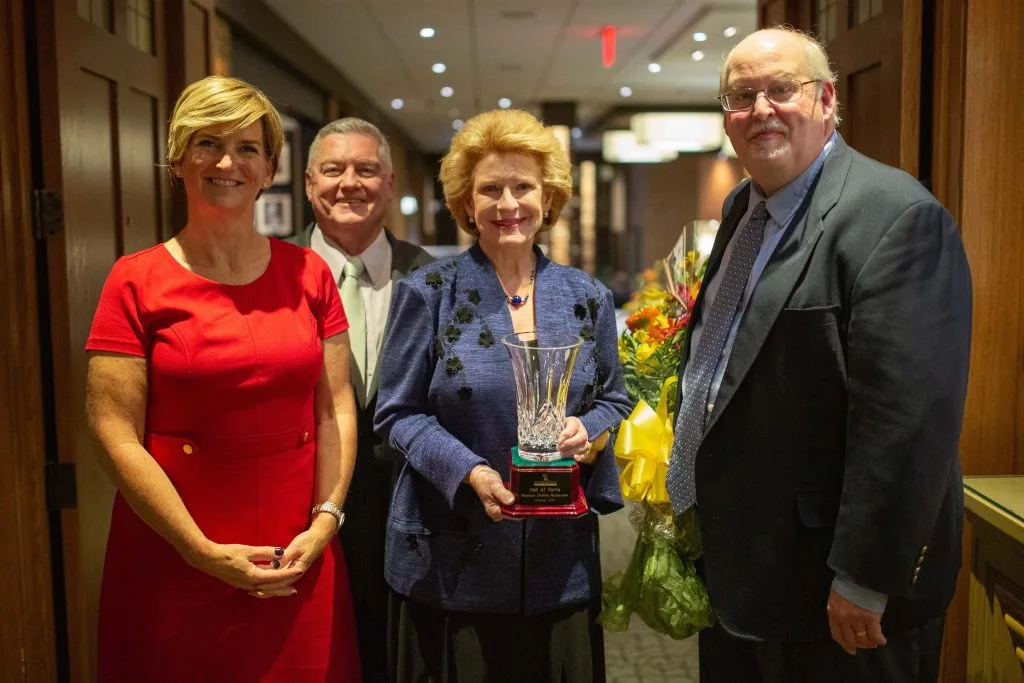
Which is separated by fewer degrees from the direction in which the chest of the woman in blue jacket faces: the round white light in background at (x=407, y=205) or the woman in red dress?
the woman in red dress

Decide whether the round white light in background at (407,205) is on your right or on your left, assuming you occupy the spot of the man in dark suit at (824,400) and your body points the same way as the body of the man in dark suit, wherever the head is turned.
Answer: on your right

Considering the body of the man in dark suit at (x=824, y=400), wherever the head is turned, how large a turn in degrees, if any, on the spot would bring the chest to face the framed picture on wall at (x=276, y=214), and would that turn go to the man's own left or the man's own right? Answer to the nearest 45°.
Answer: approximately 90° to the man's own right

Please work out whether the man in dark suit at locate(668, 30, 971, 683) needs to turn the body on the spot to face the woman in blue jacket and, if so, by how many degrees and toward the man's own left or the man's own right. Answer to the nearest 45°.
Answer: approximately 45° to the man's own right

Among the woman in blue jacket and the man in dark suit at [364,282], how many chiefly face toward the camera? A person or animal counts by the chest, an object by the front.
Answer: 2

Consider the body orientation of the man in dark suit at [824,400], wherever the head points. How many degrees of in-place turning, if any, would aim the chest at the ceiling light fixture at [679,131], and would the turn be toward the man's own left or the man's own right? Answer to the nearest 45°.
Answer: approximately 135° to the man's own right

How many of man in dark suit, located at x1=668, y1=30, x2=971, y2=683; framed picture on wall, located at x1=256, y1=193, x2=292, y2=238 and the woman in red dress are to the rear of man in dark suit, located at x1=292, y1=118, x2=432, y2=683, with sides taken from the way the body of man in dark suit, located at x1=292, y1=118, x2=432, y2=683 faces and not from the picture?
1

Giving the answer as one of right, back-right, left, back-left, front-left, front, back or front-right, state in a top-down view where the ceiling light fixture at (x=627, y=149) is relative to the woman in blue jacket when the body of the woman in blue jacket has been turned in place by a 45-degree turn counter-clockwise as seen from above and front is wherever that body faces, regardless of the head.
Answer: back-left

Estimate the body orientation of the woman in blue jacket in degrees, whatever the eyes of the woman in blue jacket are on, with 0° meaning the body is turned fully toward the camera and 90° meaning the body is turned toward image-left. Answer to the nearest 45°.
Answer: approximately 0°
